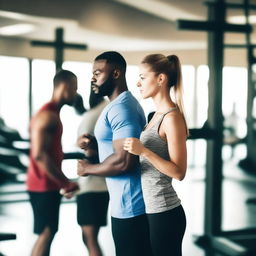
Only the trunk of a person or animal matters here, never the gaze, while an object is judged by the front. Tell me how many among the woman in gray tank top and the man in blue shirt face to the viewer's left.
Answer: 2

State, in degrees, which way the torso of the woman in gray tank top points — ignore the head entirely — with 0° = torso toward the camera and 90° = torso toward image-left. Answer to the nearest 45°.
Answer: approximately 90°

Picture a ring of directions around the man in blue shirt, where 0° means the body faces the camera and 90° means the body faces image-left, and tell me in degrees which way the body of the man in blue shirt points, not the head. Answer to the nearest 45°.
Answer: approximately 90°

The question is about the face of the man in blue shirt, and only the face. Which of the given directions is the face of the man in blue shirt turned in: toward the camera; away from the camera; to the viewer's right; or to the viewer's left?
to the viewer's left

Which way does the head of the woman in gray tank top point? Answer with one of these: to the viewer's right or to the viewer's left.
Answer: to the viewer's left
